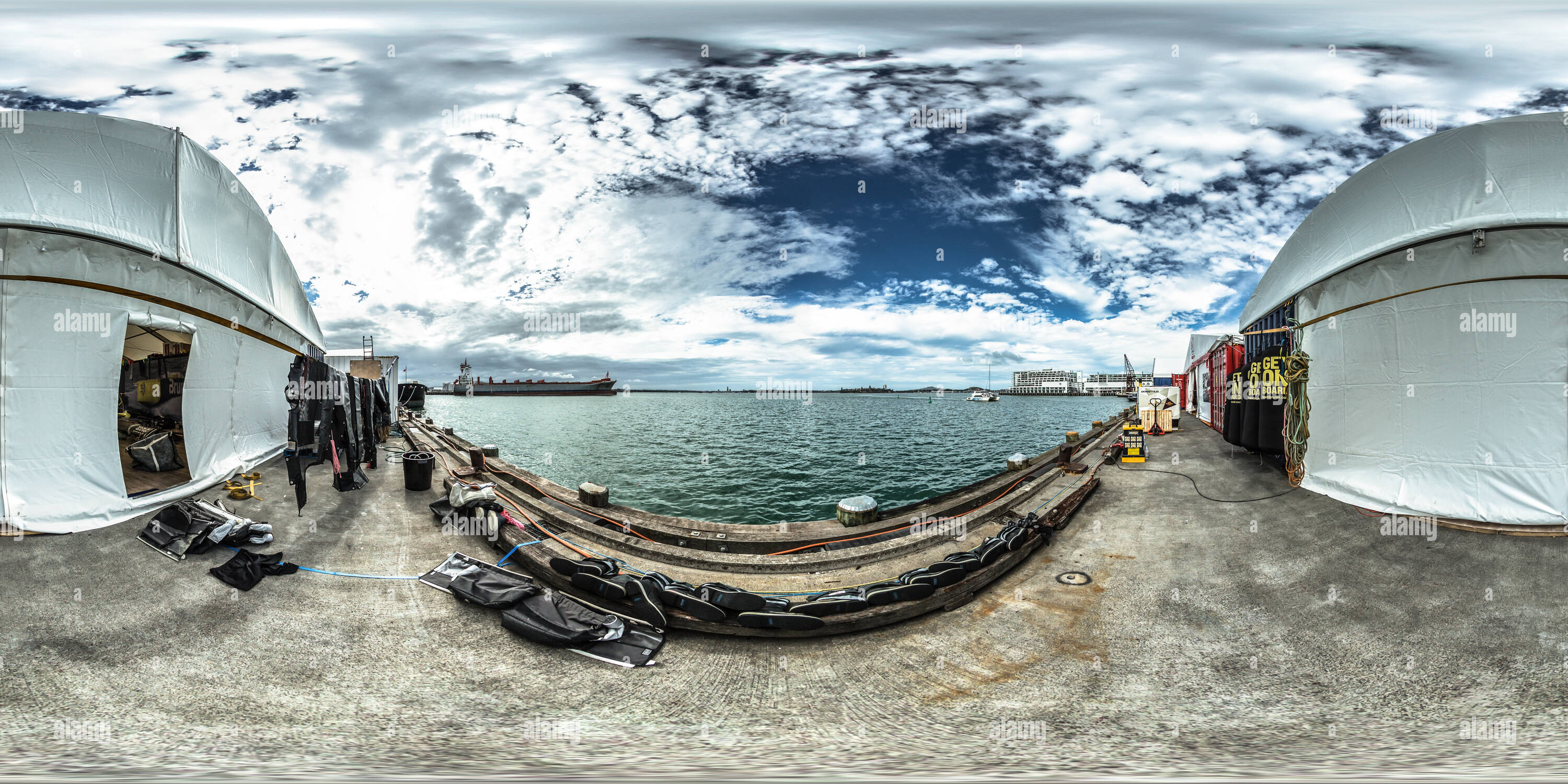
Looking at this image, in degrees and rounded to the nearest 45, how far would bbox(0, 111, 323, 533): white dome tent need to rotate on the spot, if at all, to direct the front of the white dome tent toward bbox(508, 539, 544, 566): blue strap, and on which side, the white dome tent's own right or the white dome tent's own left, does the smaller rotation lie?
0° — it already faces it

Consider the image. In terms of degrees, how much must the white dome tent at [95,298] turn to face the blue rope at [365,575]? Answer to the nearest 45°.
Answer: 0° — it already faces it

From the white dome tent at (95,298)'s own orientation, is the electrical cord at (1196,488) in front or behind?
in front

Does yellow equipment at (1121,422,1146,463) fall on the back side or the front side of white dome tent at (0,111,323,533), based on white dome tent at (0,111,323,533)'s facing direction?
on the front side

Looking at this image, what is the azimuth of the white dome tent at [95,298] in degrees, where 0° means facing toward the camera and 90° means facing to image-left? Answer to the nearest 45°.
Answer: approximately 315°
